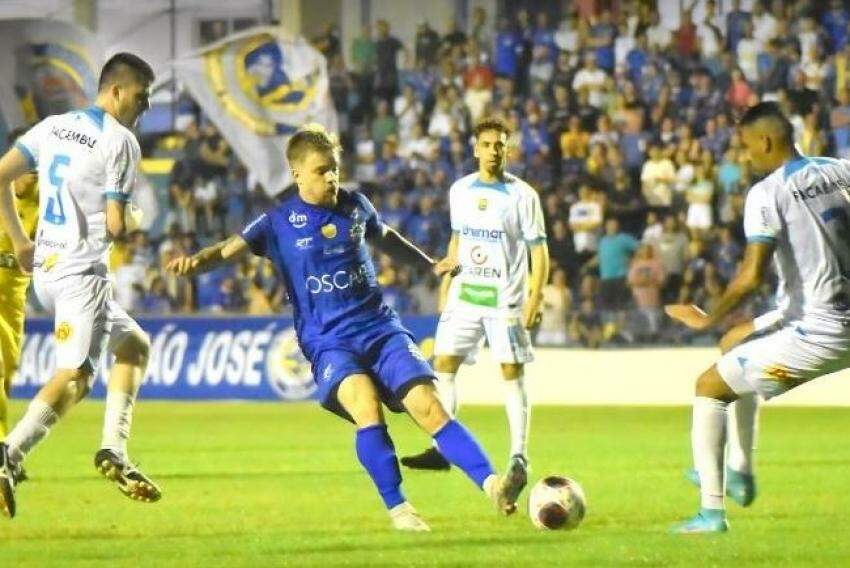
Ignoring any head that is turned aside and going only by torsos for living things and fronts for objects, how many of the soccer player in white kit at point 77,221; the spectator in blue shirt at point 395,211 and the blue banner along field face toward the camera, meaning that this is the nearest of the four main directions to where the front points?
2

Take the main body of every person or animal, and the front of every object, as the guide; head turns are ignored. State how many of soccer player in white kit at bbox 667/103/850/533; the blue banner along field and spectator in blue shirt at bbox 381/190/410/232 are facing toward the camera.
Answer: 2

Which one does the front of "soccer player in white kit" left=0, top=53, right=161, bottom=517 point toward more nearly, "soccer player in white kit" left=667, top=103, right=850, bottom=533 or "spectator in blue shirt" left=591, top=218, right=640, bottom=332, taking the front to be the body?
the spectator in blue shirt

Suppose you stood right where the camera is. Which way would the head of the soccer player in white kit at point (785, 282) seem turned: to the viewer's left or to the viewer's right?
to the viewer's left

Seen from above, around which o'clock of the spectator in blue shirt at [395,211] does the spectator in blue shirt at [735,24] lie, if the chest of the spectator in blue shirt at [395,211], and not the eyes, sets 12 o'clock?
the spectator in blue shirt at [735,24] is roughly at 7 o'clock from the spectator in blue shirt at [395,211].

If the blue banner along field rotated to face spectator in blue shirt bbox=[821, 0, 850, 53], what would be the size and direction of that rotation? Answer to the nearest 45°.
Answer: approximately 90° to its left

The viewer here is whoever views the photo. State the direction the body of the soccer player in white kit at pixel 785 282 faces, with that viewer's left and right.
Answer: facing away from the viewer and to the left of the viewer

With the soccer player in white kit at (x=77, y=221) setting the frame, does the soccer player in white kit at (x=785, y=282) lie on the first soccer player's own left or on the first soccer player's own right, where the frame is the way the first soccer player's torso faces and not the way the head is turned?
on the first soccer player's own right
